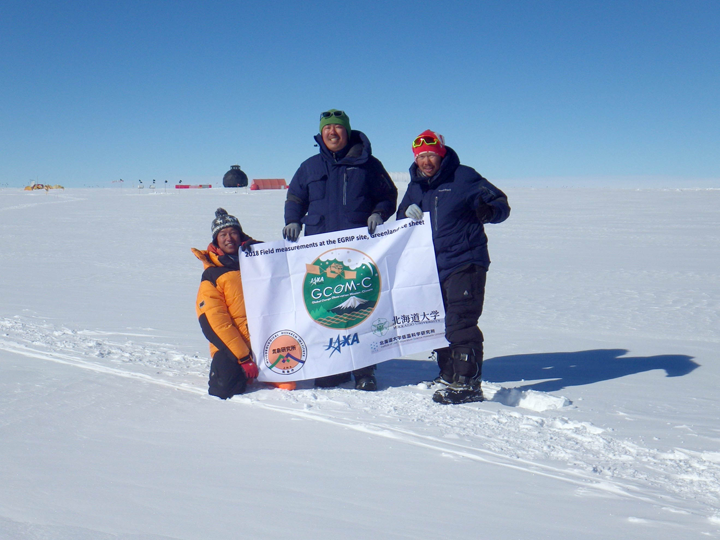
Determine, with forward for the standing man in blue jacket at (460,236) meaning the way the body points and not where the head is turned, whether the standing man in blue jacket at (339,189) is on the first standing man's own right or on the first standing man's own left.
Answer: on the first standing man's own right

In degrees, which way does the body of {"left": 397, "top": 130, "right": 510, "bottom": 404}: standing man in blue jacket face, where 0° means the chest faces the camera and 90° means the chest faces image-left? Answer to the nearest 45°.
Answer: approximately 45°
